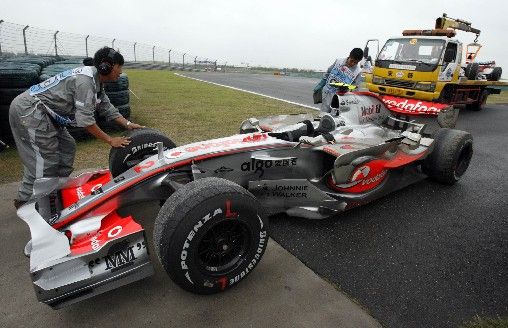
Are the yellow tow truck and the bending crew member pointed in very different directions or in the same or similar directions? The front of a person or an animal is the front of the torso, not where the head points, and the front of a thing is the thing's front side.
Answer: very different directions

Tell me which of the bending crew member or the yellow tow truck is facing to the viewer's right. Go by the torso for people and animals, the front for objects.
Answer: the bending crew member

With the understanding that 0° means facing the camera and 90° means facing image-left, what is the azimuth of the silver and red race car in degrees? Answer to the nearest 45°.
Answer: approximately 45°

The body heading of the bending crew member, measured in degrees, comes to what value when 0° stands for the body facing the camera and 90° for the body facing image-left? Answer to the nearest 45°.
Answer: approximately 270°

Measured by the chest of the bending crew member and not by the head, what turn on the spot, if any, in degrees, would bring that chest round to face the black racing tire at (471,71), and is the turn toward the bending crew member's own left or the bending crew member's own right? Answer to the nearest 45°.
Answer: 0° — they already face it
